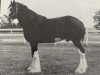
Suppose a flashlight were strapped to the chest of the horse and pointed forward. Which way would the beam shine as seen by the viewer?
to the viewer's left
